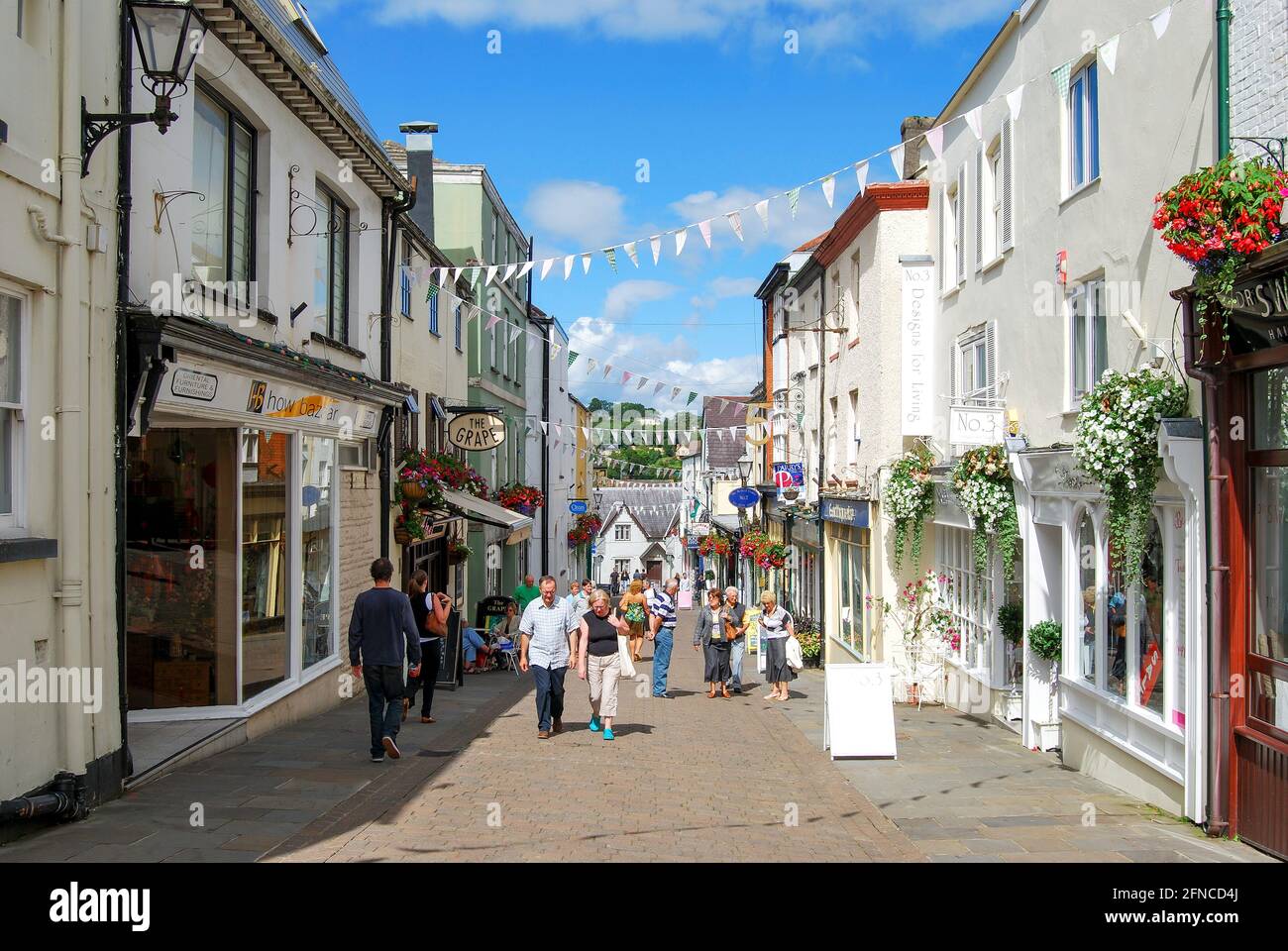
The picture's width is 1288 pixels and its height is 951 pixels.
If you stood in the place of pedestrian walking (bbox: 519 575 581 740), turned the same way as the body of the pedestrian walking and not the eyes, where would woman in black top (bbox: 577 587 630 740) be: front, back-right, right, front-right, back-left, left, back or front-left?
back-left

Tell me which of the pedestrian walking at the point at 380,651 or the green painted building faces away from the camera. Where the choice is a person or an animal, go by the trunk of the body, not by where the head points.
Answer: the pedestrian walking

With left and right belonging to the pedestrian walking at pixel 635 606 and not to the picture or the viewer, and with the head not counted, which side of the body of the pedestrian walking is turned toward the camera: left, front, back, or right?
back

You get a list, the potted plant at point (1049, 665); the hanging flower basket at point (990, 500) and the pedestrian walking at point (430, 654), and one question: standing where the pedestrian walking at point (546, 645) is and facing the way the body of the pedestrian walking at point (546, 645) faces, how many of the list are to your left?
2

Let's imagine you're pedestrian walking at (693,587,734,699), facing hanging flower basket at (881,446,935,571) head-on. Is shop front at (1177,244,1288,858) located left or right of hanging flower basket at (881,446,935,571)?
right

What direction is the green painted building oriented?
to the viewer's right

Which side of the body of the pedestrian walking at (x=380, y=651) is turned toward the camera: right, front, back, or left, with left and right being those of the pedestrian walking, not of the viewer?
back

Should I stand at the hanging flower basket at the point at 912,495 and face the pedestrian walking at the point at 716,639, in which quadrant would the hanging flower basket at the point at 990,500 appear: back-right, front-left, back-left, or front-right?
back-left
